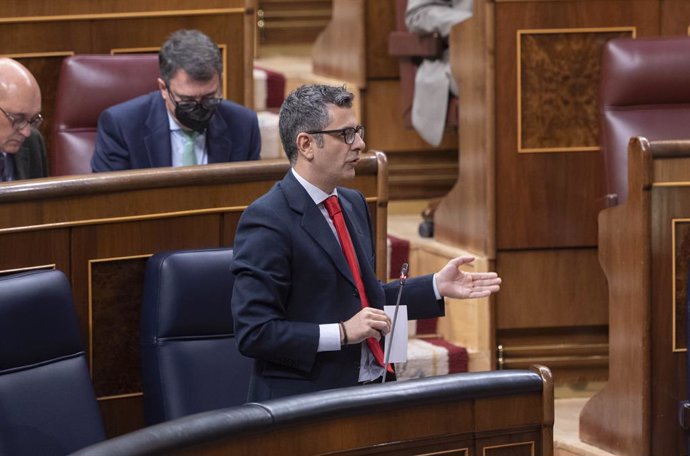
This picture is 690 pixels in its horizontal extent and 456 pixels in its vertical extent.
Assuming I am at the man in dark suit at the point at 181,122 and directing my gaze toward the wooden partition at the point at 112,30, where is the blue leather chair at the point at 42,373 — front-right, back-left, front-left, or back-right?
back-left

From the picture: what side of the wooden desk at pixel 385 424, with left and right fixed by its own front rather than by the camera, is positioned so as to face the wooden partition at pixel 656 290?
left

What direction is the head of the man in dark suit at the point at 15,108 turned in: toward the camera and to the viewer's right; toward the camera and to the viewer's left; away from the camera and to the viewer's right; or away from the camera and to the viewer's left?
toward the camera and to the viewer's right
